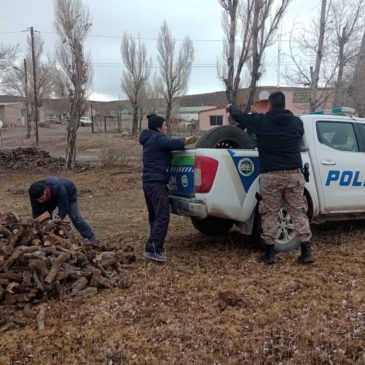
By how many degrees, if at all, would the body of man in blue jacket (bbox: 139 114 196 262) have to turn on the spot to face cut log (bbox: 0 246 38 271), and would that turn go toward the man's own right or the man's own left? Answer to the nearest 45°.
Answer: approximately 135° to the man's own right

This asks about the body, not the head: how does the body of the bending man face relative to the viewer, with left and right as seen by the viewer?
facing the viewer and to the left of the viewer

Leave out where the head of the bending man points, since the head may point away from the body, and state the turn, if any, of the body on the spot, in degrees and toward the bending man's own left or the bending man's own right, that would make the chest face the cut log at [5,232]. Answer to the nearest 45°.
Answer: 0° — they already face it

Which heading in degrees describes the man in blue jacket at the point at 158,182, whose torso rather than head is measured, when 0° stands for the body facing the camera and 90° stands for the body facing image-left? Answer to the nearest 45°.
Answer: approximately 270°

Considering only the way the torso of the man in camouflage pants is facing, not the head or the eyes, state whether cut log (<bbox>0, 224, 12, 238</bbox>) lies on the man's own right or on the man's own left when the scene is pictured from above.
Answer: on the man's own left

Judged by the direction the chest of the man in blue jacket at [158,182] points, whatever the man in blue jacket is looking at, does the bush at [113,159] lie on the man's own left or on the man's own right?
on the man's own left

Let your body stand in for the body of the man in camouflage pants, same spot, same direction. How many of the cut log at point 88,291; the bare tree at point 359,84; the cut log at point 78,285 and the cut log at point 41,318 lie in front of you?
1

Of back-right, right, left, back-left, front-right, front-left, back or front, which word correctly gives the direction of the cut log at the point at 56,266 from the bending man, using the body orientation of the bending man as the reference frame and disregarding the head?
front-left

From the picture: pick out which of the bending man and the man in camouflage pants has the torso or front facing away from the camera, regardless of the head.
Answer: the man in camouflage pants

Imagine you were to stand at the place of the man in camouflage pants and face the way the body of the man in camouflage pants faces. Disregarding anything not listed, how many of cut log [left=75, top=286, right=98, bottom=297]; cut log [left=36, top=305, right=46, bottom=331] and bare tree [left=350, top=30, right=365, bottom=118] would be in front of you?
1

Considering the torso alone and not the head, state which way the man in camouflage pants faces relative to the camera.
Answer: away from the camera

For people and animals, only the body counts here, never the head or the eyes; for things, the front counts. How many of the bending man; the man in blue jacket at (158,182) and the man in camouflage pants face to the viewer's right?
1

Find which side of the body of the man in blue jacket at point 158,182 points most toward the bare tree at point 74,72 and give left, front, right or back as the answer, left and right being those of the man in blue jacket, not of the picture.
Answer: left

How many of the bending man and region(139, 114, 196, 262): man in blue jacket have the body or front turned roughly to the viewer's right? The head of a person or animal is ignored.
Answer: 1

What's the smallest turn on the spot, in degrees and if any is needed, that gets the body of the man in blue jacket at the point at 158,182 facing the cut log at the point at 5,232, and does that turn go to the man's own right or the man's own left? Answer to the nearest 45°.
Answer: approximately 180°

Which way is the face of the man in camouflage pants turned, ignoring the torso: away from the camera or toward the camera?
away from the camera

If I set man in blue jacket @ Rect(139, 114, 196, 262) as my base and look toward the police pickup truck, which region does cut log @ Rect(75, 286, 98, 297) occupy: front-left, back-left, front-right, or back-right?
back-right

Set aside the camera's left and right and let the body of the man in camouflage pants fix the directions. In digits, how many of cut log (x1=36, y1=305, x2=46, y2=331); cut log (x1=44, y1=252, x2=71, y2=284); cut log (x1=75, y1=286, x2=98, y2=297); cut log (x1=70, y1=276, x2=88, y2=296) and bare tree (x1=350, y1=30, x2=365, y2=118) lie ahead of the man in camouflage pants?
1
